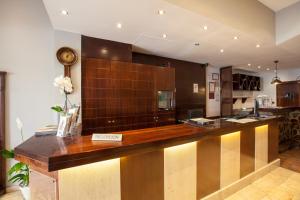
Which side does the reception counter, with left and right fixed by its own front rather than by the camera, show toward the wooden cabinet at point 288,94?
left

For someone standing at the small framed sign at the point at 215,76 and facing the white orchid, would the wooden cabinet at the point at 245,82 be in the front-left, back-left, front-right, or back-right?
back-left

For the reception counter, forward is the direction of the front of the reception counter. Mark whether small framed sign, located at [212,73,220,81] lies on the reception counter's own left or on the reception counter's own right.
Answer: on the reception counter's own left

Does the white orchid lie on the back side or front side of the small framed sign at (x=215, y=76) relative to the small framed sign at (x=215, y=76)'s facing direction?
on the front side

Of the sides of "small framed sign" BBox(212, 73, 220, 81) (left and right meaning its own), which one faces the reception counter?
front

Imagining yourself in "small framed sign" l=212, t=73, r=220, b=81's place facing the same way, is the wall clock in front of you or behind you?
in front

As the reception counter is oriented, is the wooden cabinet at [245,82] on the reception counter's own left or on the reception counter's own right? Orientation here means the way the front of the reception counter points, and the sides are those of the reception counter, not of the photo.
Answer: on the reception counter's own left

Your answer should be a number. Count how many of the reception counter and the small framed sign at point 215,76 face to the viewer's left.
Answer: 0

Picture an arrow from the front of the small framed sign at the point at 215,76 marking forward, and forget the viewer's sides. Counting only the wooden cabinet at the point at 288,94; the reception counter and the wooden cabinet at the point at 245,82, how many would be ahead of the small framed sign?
1

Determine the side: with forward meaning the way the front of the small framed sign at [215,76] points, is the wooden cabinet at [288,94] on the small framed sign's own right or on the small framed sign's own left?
on the small framed sign's own left

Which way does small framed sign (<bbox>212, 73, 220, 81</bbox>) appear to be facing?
toward the camera

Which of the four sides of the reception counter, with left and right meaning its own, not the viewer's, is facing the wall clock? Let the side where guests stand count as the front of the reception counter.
back

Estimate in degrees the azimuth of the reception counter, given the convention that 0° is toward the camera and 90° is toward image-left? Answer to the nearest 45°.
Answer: approximately 315°
